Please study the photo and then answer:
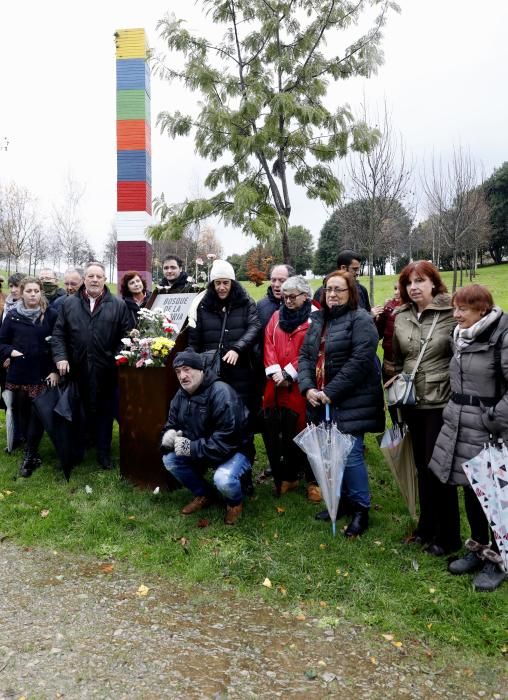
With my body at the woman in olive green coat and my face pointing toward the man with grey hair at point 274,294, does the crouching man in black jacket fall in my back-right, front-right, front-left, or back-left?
front-left

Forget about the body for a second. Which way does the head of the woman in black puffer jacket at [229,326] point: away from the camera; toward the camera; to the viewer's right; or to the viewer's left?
toward the camera

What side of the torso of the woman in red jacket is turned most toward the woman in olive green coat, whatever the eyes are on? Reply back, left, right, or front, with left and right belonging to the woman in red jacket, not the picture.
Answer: left

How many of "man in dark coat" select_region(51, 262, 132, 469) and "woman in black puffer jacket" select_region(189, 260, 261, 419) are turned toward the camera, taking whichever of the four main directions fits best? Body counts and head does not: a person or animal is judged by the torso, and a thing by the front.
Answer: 2

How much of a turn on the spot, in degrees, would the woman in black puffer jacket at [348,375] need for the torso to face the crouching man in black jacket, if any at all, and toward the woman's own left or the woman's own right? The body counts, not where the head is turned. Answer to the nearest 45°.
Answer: approximately 45° to the woman's own right

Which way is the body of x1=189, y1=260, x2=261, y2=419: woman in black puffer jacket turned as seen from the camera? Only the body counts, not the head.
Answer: toward the camera

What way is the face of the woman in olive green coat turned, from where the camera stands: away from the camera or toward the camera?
toward the camera

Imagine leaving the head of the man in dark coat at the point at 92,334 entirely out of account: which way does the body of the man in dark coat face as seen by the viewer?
toward the camera

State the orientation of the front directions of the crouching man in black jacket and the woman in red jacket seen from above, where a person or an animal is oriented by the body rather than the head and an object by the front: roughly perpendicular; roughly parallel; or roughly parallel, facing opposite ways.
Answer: roughly parallel

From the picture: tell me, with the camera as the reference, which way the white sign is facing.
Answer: facing the viewer

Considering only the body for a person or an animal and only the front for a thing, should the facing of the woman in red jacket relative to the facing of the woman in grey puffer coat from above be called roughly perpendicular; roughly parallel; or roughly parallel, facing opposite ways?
roughly parallel

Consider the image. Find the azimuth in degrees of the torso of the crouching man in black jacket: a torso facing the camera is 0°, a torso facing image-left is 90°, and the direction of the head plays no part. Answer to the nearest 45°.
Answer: approximately 45°

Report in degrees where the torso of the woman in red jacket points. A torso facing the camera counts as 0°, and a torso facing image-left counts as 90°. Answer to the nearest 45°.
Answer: approximately 45°

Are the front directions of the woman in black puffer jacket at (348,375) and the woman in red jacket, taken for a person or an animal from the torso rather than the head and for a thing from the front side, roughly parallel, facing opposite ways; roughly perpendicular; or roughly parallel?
roughly parallel

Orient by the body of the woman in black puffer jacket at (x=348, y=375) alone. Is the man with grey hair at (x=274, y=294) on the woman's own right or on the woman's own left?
on the woman's own right

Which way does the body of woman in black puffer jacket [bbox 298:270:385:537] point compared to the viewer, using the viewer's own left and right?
facing the viewer and to the left of the viewer

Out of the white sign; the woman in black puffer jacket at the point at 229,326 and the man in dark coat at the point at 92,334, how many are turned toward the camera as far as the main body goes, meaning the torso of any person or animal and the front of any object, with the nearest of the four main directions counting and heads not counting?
3
